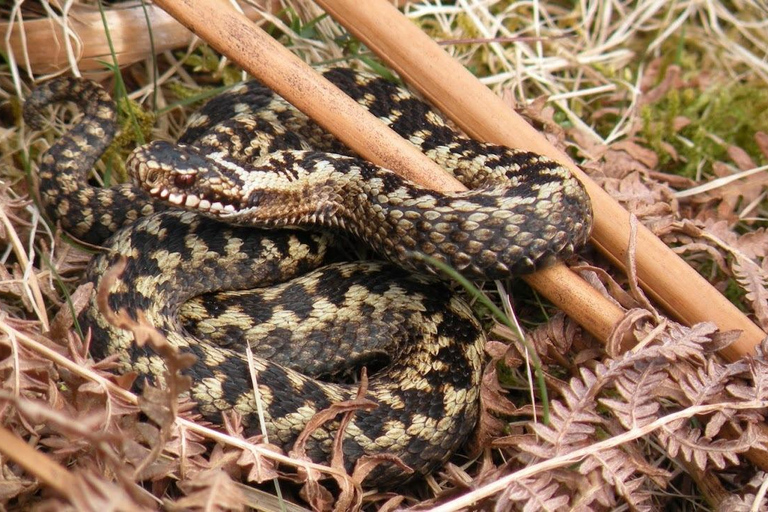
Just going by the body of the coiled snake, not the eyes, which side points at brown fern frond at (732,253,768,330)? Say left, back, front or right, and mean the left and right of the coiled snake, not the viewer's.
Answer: back

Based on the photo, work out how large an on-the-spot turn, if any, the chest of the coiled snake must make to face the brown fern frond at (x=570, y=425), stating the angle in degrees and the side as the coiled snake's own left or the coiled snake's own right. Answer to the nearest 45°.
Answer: approximately 135° to the coiled snake's own left

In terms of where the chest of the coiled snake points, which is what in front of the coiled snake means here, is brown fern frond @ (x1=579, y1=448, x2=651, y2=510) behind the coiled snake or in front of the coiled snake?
behind

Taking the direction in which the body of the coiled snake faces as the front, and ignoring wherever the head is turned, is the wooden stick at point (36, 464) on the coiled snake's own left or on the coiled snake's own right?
on the coiled snake's own left

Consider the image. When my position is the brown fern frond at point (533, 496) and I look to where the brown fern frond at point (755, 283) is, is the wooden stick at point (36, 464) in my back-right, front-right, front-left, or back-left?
back-left

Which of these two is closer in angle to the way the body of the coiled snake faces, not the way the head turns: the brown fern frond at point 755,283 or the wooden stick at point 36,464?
the wooden stick

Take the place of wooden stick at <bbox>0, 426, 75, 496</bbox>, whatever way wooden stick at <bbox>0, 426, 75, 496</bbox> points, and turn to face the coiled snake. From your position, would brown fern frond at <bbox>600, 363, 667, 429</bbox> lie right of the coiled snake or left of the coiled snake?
right

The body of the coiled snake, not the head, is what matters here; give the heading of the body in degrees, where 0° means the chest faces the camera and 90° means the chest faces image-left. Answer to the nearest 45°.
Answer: approximately 90°
